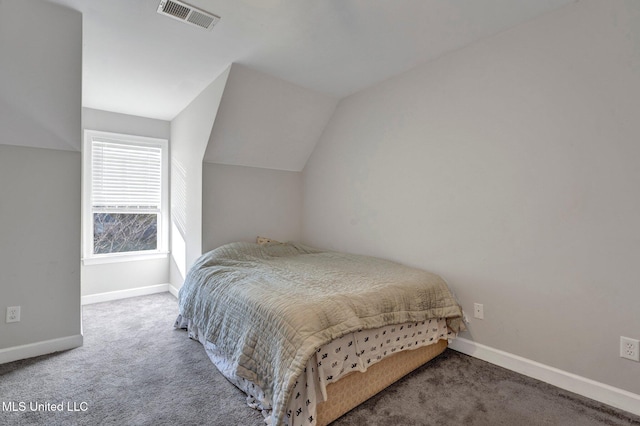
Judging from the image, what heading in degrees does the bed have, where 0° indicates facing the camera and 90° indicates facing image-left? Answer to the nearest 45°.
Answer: approximately 315°

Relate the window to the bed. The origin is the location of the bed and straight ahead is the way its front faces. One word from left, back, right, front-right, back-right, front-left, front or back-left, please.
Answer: back

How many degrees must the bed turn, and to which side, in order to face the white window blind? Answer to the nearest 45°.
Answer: approximately 180°
